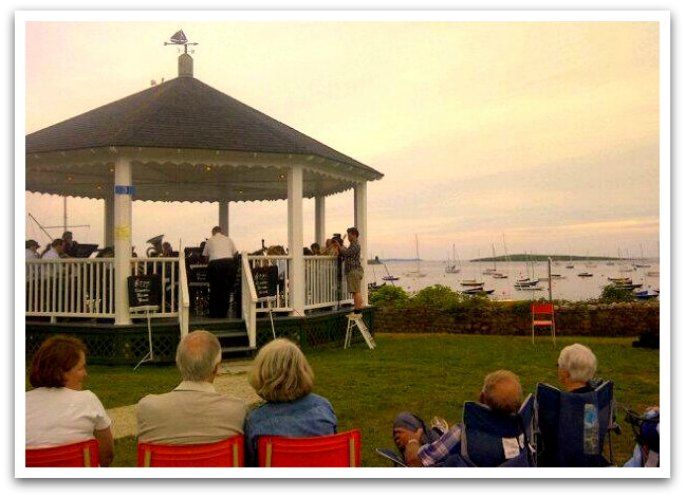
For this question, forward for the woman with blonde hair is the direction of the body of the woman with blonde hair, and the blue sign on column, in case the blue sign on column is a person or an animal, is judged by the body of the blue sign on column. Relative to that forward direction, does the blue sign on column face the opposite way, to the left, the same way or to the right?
the opposite way

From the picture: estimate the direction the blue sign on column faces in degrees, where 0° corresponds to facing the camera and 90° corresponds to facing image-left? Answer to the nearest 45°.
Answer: approximately 0°

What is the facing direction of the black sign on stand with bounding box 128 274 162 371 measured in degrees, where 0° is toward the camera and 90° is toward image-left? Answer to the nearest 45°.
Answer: approximately 0°

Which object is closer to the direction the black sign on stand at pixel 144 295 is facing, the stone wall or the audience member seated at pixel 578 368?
the audience member seated

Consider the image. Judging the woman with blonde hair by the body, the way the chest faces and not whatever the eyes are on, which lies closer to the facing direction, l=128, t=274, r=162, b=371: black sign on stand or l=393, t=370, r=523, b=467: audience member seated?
the black sign on stand

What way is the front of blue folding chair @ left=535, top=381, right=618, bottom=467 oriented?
away from the camera

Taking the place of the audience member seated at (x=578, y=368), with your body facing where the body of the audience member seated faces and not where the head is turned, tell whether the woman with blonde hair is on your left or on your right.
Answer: on your left

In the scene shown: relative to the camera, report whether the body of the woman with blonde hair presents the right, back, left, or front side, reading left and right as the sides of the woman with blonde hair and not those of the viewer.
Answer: back

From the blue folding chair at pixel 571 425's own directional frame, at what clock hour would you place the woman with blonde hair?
The woman with blonde hair is roughly at 8 o'clock from the blue folding chair.
